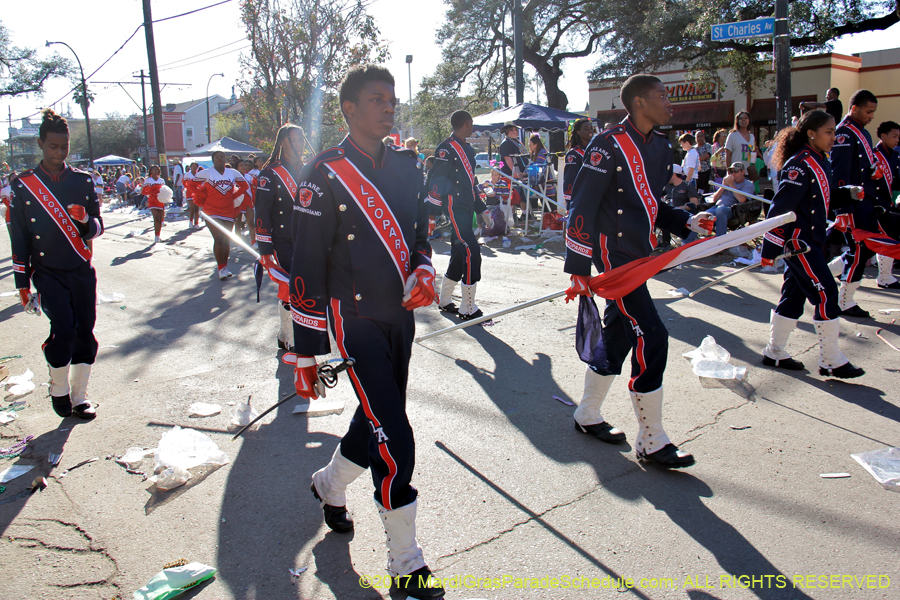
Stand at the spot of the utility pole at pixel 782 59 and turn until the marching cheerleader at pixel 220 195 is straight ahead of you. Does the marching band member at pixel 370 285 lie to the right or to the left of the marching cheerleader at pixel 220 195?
left

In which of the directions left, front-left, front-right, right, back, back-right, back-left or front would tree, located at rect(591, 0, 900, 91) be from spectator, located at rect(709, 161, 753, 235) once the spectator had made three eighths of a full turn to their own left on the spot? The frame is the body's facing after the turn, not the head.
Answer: left

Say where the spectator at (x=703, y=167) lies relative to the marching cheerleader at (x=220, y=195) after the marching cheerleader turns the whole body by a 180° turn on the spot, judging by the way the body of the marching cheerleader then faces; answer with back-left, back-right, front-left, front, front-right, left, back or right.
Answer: right

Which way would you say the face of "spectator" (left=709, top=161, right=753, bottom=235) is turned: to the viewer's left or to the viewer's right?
to the viewer's left

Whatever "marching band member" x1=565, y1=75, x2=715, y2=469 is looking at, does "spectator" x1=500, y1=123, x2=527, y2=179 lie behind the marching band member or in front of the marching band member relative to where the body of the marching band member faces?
behind

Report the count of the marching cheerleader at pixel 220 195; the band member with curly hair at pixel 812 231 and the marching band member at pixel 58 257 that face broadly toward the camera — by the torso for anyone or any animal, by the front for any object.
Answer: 2

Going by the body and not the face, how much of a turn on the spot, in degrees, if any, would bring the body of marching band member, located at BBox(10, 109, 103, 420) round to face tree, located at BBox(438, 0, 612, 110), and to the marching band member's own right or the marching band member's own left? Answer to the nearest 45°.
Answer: approximately 135° to the marching band member's own left

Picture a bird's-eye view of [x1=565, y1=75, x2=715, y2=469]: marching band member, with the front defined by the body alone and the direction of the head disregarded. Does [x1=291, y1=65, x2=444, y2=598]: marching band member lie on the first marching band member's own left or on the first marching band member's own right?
on the first marching band member's own right

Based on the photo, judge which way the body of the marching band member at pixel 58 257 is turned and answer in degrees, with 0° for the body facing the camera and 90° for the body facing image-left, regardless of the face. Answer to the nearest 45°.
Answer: approximately 0°

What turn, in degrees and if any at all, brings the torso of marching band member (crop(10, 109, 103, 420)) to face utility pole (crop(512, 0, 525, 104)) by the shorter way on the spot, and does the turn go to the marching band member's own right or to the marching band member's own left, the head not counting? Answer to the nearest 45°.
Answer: approximately 135° to the marching band member's own left

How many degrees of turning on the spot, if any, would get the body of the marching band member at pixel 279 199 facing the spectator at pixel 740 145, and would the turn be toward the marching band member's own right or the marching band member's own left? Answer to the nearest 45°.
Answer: approximately 90° to the marching band member's own left
